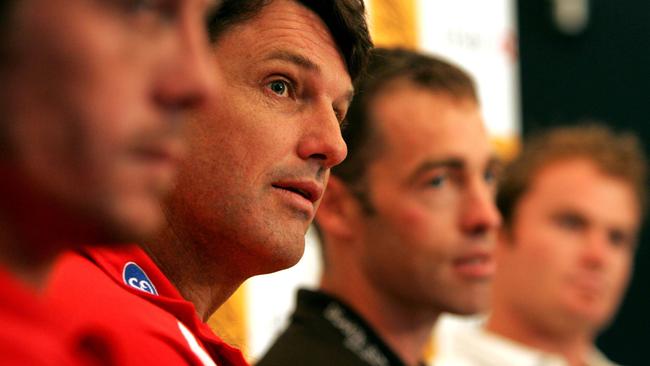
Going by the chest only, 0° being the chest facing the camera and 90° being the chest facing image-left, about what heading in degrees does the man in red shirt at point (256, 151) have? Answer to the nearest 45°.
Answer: approximately 315°

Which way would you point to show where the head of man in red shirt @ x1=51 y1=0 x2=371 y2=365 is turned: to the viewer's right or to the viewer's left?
to the viewer's right

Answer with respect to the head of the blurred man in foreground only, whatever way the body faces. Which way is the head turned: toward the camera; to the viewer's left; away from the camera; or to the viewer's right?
to the viewer's right
